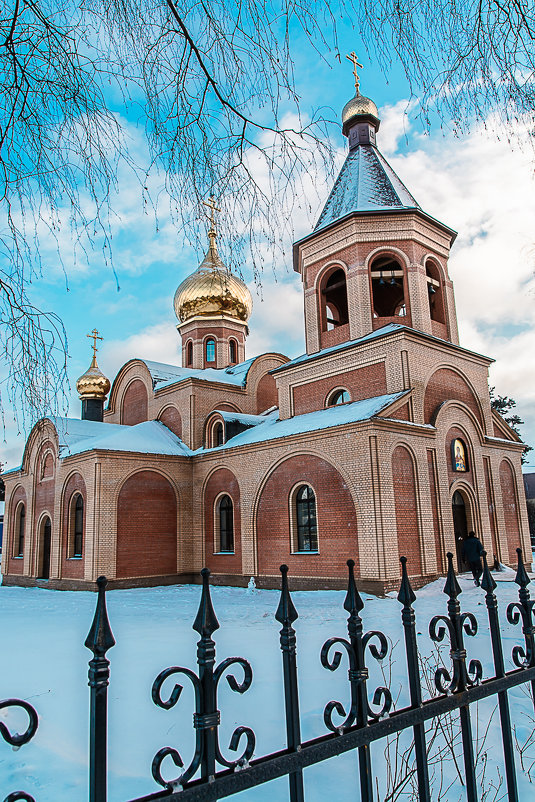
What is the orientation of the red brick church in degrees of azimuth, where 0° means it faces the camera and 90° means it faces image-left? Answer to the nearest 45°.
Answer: approximately 315°

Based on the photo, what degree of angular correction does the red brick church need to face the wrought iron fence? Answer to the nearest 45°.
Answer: approximately 45° to its right
